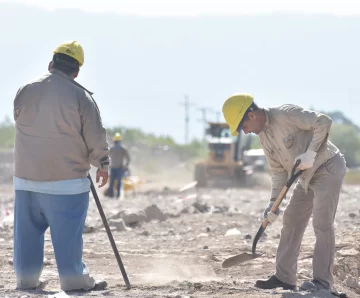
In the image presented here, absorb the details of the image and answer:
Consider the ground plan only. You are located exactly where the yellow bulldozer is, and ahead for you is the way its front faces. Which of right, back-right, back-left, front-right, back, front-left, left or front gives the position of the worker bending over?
front

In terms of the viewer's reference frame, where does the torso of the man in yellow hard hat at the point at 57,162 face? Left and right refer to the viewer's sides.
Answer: facing away from the viewer and to the right of the viewer

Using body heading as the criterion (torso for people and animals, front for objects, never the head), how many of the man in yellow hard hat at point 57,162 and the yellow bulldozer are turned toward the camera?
1

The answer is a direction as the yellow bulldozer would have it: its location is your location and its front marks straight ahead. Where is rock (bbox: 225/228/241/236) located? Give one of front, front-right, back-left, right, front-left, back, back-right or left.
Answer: front

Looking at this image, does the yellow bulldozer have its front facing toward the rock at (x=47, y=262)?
yes

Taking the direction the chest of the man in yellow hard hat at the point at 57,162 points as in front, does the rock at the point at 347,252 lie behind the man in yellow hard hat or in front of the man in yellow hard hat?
in front

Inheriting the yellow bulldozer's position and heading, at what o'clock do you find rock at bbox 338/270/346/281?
The rock is roughly at 12 o'clock from the yellow bulldozer.

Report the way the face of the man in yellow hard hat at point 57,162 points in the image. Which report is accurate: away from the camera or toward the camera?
away from the camera

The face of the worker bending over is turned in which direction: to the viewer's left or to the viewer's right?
to the viewer's left

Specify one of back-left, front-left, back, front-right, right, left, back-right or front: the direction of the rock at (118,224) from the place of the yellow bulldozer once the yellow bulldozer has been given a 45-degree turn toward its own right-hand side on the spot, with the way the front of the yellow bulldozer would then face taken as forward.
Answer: front-left

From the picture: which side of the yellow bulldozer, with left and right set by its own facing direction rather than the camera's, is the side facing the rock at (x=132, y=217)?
front

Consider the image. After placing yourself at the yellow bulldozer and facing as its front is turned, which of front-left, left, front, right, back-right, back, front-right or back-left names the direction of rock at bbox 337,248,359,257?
front

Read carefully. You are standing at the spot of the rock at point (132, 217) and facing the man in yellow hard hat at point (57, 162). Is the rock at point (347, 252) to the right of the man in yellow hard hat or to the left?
left

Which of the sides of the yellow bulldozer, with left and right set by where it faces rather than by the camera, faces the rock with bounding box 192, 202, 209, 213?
front

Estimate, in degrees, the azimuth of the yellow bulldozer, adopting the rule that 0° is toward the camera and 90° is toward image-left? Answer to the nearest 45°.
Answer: approximately 0°
